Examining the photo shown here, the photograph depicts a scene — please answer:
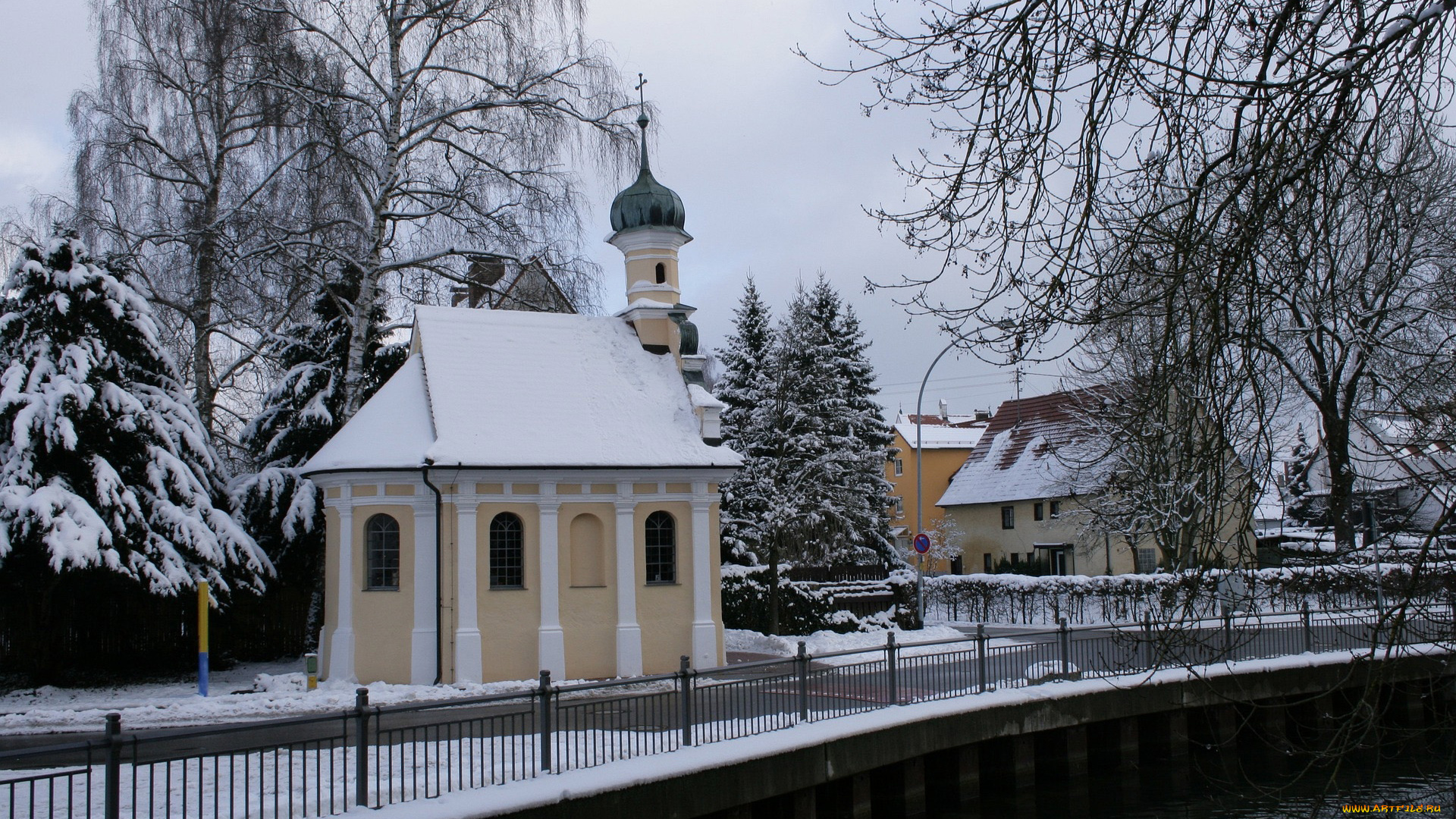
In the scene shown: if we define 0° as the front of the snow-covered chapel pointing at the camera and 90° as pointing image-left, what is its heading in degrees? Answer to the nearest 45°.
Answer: approximately 270°

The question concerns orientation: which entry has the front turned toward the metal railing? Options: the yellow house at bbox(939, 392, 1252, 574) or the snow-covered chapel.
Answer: the yellow house

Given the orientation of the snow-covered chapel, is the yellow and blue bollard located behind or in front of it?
behind

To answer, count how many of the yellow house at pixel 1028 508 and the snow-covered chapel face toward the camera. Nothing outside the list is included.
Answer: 1

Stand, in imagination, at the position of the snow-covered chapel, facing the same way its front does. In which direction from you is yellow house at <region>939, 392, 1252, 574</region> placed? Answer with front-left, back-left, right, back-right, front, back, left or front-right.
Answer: front-left

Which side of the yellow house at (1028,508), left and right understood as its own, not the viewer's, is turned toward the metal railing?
front

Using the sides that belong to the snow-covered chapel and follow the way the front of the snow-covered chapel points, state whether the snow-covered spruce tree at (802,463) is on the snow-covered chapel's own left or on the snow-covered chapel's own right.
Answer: on the snow-covered chapel's own left

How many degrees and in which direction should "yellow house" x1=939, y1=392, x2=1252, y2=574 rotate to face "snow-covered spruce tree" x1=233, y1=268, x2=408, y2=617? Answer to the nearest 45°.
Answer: approximately 45° to its right

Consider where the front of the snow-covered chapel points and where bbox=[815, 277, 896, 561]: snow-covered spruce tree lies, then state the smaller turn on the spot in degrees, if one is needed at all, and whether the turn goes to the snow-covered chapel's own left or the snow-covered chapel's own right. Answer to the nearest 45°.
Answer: approximately 45° to the snow-covered chapel's own left

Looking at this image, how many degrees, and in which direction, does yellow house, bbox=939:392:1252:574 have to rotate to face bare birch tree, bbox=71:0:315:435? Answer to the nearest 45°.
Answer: approximately 45° to its right

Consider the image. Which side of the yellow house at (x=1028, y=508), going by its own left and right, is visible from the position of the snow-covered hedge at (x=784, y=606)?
front
